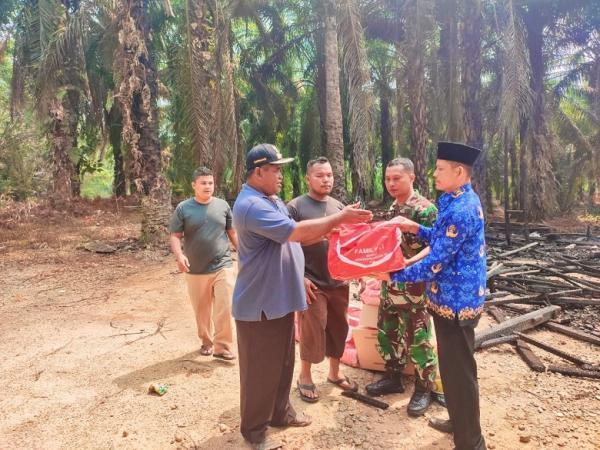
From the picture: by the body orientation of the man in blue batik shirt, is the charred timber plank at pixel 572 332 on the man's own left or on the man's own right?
on the man's own right

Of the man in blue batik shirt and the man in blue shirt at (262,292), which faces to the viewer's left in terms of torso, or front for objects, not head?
the man in blue batik shirt

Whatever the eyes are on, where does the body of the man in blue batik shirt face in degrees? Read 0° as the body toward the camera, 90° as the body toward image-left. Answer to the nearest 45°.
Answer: approximately 90°

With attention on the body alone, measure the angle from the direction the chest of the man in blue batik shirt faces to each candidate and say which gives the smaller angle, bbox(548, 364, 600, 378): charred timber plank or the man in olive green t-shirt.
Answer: the man in olive green t-shirt

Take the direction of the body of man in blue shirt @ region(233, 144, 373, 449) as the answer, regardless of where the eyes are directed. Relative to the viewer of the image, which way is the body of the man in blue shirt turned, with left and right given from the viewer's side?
facing to the right of the viewer

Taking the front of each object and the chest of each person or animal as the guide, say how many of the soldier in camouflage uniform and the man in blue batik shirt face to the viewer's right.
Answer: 0

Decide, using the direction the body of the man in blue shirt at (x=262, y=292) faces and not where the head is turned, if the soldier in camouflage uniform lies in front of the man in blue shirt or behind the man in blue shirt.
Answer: in front

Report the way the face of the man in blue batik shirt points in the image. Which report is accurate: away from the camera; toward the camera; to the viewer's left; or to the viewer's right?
to the viewer's left

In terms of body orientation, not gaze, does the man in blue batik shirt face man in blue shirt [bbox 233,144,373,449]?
yes

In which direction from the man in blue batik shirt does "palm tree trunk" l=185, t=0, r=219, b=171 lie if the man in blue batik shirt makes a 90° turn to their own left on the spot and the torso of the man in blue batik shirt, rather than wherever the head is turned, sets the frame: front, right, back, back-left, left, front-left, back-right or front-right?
back-right

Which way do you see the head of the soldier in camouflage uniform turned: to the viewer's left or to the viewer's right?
to the viewer's left

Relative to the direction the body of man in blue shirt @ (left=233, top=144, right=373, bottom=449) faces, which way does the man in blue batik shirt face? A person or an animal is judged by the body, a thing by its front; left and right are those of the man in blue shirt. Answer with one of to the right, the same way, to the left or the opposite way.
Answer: the opposite way

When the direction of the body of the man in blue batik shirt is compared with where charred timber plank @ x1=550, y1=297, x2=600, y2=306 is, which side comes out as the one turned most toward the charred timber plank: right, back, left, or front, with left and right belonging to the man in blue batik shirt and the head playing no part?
right
